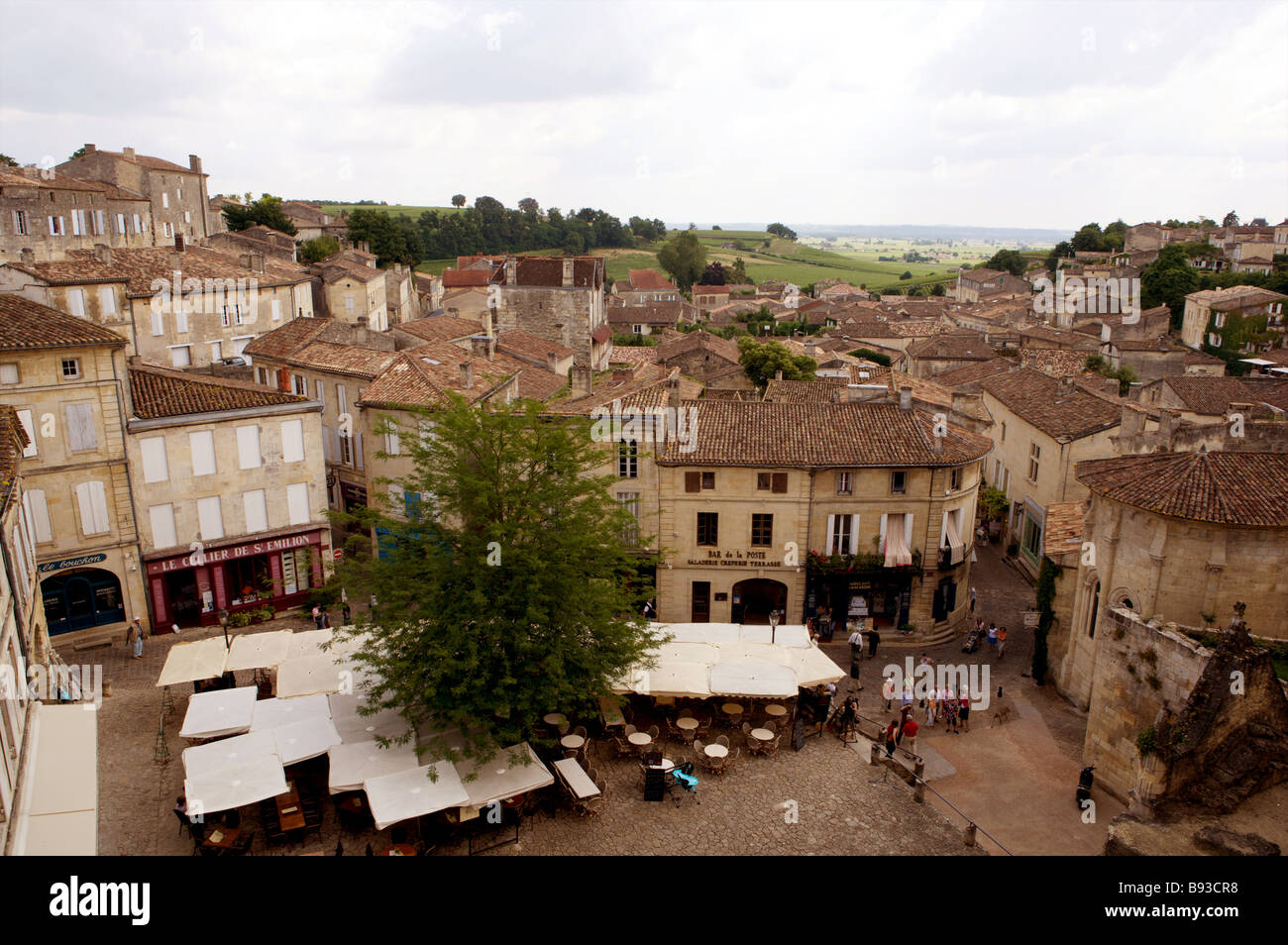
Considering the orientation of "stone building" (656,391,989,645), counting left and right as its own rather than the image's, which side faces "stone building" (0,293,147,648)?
right

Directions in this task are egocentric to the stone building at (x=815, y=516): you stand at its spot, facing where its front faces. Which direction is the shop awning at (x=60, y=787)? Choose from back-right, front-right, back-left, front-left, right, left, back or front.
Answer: front-right

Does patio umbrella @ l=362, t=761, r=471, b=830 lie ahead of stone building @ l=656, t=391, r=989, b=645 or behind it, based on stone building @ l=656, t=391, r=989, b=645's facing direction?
ahead

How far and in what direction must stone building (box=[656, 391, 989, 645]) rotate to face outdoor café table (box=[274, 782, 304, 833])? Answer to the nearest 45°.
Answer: approximately 45° to its right

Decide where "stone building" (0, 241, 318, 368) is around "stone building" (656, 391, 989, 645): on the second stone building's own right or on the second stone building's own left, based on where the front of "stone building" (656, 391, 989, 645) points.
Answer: on the second stone building's own right

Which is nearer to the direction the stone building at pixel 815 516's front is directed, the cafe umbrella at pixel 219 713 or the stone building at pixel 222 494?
the cafe umbrella

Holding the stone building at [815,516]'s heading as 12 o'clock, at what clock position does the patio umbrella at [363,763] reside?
The patio umbrella is roughly at 1 o'clock from the stone building.

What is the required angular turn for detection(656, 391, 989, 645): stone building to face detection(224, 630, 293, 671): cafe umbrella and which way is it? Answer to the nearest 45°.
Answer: approximately 45° to its right

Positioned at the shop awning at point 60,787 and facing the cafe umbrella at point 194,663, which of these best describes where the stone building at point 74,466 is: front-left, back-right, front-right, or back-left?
front-left

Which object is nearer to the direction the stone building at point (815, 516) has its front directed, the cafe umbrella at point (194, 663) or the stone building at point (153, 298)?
the cafe umbrella

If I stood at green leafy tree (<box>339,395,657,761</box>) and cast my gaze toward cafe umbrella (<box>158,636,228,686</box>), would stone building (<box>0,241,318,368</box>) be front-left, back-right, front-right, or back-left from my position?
front-right

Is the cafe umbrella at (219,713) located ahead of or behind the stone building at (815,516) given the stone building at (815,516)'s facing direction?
ahead

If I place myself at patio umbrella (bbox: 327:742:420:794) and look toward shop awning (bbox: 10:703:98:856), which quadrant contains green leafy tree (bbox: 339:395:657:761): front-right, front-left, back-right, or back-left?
back-right

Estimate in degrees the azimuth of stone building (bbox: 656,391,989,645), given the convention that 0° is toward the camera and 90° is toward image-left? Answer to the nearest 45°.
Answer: approximately 0°

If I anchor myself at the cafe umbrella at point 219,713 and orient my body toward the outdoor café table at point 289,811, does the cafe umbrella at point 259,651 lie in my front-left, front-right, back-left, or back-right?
back-left

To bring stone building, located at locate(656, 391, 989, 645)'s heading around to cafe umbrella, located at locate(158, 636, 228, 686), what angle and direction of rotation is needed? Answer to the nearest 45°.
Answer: approximately 45° to its right
